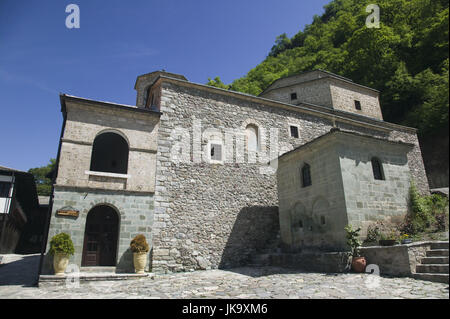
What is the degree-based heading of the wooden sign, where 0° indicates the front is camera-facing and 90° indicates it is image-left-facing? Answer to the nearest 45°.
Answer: approximately 0°

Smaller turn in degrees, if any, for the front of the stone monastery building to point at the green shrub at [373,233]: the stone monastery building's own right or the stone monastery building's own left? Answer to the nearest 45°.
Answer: approximately 90° to the stone monastery building's own left

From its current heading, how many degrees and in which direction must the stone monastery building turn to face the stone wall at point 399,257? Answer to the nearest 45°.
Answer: approximately 45° to its left

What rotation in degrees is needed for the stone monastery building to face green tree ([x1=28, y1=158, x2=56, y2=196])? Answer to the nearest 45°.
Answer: approximately 135° to its right

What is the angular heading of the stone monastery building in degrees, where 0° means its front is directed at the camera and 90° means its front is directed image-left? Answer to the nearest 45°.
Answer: approximately 0°

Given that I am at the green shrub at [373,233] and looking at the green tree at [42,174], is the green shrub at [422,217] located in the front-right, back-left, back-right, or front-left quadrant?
back-right

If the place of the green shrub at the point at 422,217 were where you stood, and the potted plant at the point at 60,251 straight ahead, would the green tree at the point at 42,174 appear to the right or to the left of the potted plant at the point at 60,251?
right

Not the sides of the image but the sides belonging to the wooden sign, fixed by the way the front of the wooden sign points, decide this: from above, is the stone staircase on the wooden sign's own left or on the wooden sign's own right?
on the wooden sign's own left

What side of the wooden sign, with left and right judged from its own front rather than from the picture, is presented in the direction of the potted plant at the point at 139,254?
left

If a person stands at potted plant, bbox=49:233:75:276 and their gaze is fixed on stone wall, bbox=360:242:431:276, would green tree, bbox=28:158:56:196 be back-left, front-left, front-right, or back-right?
back-left
